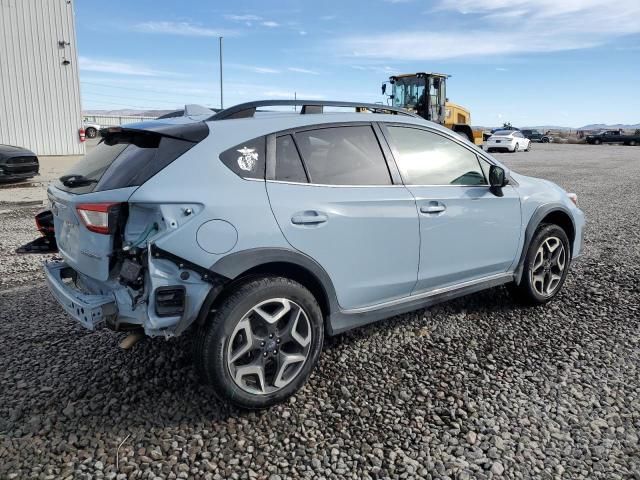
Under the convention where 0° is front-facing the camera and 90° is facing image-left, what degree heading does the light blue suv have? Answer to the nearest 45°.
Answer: approximately 225°

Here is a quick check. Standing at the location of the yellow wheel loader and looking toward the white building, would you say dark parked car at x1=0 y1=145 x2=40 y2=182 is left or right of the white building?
left

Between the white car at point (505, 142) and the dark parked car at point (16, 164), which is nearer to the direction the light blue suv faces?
the white car

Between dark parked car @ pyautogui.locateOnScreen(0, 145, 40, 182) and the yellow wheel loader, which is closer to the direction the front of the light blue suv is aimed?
the yellow wheel loader

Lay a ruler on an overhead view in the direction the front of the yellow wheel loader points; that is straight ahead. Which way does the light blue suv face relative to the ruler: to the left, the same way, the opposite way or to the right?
the opposite way

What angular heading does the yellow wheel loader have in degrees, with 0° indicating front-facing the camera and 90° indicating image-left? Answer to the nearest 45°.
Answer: approximately 45°

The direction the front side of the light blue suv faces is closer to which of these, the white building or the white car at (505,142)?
the white car

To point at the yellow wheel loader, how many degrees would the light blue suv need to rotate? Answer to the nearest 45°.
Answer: approximately 45° to its left

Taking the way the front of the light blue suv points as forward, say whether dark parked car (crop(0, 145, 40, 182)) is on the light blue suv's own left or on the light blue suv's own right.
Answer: on the light blue suv's own left

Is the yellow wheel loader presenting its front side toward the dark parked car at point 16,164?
yes

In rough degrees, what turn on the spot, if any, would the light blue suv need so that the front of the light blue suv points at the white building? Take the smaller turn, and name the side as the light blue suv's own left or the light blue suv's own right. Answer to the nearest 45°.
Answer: approximately 90° to the light blue suv's own left

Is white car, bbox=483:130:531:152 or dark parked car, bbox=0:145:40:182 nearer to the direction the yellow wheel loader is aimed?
the dark parked car

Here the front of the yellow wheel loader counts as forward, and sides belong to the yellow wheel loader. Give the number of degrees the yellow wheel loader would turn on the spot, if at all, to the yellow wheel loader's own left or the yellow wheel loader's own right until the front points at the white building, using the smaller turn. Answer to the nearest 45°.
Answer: approximately 45° to the yellow wheel loader's own right

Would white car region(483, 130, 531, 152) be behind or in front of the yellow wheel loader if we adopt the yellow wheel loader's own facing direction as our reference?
behind

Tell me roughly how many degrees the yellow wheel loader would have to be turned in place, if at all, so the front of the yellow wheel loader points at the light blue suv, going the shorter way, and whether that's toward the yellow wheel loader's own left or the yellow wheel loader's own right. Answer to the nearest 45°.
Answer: approximately 45° to the yellow wheel loader's own left
